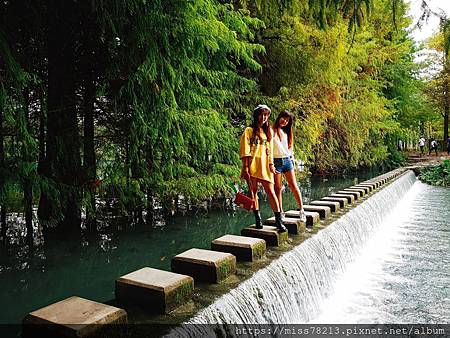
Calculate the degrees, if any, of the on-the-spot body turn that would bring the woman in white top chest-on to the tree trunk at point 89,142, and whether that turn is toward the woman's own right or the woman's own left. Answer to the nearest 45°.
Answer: approximately 135° to the woman's own right

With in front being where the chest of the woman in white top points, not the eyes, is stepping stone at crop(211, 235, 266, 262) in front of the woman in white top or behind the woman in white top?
in front

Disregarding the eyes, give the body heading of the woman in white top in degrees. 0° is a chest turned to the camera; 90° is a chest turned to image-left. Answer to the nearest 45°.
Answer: approximately 0°
